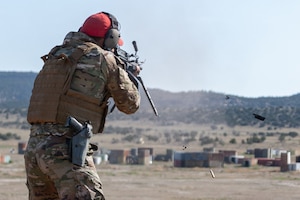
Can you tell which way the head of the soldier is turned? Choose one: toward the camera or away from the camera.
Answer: away from the camera

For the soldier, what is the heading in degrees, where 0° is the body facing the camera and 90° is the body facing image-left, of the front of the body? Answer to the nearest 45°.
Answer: approximately 225°
